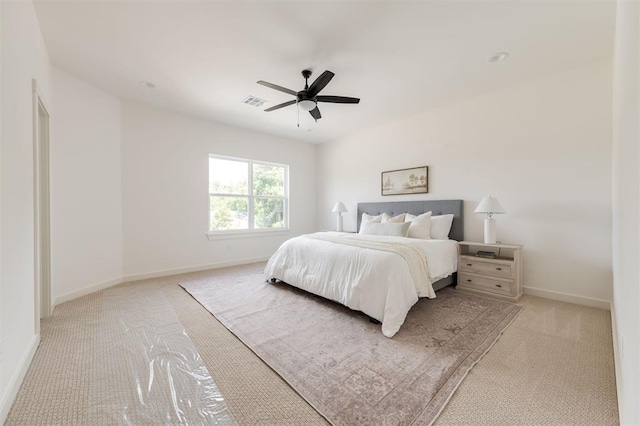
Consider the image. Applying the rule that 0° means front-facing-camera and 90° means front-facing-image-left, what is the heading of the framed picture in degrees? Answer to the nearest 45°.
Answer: approximately 45°

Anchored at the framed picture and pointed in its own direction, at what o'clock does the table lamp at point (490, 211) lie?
The table lamp is roughly at 9 o'clock from the framed picture.

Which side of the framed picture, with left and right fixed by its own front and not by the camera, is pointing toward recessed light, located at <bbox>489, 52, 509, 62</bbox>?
left

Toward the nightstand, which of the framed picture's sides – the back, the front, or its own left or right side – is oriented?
left

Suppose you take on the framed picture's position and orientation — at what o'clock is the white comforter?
The white comforter is roughly at 11 o'clock from the framed picture.

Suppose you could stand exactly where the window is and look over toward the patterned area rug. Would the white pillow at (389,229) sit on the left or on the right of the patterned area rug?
left

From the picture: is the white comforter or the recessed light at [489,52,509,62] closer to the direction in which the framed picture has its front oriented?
the white comforter

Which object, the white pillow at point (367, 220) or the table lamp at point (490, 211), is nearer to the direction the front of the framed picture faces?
the white pillow

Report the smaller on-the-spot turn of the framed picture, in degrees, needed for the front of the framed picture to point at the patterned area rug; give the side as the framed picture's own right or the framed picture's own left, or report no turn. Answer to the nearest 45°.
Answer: approximately 45° to the framed picture's own left
